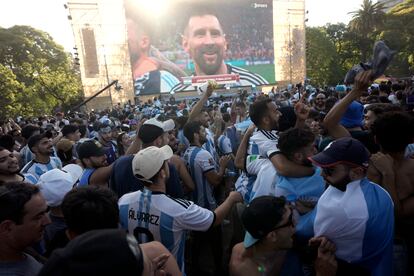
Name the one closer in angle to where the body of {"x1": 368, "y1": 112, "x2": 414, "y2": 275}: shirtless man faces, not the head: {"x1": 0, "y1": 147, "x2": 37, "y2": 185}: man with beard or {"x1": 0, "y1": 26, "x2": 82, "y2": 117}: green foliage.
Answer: the green foliage

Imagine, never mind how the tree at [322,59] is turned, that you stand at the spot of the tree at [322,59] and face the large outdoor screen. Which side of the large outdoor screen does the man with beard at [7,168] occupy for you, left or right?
left

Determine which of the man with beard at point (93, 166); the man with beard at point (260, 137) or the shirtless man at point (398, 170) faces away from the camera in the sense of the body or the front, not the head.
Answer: the shirtless man

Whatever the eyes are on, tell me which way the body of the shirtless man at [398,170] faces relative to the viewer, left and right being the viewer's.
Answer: facing away from the viewer

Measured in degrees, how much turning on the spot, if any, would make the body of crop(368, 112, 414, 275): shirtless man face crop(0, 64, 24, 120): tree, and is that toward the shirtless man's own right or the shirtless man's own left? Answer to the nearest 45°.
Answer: approximately 45° to the shirtless man's own left

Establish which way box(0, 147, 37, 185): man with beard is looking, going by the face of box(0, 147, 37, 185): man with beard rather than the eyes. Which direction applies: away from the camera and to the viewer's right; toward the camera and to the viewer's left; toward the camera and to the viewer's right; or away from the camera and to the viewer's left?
toward the camera and to the viewer's right
